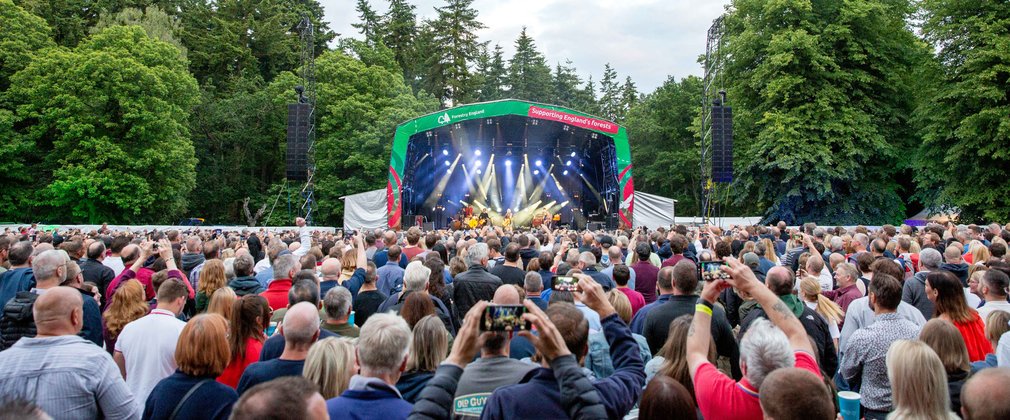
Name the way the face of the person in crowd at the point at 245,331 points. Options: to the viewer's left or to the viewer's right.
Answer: to the viewer's right

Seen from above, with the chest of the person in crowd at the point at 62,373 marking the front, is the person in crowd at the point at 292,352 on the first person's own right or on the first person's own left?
on the first person's own right

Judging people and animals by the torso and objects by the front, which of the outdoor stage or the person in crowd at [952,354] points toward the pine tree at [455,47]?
the person in crowd

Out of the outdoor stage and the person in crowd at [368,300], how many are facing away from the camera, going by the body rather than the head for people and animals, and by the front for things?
1

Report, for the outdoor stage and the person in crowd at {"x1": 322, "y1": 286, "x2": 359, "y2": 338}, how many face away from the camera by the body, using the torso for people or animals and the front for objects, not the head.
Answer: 1

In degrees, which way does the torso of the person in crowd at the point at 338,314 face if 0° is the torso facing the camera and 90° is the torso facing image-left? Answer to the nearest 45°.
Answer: approximately 180°

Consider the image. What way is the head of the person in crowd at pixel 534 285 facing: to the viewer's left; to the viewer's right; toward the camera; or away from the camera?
away from the camera

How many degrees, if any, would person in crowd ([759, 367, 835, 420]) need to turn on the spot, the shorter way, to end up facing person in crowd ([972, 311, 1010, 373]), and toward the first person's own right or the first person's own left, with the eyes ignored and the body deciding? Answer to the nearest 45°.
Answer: approximately 45° to the first person's own right

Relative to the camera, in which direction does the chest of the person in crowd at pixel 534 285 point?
away from the camera

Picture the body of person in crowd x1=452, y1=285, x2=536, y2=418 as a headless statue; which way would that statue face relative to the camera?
away from the camera

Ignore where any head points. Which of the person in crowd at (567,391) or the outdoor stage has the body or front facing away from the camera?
the person in crowd

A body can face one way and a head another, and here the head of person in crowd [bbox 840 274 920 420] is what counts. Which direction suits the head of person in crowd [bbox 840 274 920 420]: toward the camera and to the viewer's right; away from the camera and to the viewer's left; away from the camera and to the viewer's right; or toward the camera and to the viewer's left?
away from the camera and to the viewer's left

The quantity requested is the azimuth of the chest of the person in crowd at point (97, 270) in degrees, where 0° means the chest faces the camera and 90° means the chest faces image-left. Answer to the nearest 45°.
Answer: approximately 225°

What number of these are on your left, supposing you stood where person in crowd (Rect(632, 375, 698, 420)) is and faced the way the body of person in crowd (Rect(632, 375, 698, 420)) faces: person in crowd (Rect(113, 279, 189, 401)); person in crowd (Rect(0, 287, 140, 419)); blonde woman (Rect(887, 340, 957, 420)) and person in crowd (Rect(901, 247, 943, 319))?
2

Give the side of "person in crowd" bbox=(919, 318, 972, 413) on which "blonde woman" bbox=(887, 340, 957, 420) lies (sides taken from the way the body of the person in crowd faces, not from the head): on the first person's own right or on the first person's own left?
on the first person's own left

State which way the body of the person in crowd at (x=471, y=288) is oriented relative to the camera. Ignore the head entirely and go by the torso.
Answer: away from the camera

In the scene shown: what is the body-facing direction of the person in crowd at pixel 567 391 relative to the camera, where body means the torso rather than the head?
away from the camera
